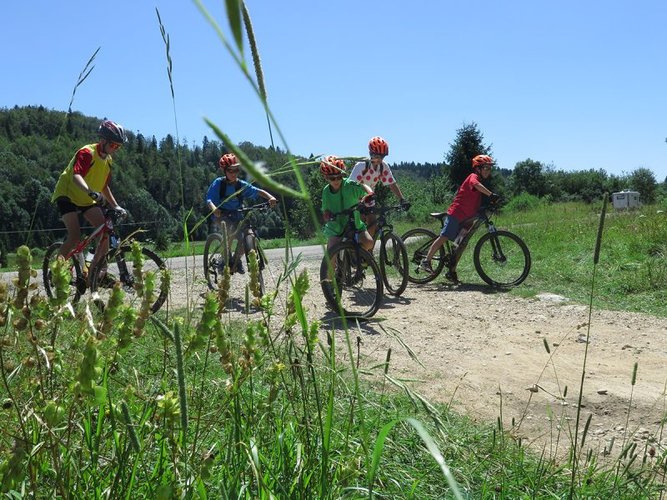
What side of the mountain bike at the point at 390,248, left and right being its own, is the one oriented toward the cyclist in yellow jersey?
right

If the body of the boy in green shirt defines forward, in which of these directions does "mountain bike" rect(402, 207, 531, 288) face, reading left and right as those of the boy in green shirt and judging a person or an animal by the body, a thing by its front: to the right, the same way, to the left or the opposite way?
to the left

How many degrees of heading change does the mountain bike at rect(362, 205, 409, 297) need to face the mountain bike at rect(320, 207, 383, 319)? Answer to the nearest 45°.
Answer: approximately 45° to its right

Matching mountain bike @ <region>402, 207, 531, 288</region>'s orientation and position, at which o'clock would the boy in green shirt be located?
The boy in green shirt is roughly at 4 o'clock from the mountain bike.

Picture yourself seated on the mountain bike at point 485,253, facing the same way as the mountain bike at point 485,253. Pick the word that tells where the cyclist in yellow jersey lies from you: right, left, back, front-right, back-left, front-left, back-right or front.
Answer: back-right

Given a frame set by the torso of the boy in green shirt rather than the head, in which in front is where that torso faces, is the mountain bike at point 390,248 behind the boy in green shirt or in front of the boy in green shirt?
behind

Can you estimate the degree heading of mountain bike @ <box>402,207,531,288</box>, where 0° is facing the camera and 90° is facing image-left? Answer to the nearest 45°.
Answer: approximately 270°

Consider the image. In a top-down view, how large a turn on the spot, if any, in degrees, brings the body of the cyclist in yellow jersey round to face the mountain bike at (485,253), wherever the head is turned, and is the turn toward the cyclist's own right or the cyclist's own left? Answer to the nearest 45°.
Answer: approximately 45° to the cyclist's own left

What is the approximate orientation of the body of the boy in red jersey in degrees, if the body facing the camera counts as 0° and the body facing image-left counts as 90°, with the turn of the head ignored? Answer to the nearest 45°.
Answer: approximately 270°

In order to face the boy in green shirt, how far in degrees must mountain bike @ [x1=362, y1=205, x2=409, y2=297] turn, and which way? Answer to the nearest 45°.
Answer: approximately 90° to its right

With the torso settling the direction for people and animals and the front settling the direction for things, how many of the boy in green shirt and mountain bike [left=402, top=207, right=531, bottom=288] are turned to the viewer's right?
1

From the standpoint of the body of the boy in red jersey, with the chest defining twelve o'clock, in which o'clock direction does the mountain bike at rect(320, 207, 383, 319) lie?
The mountain bike is roughly at 4 o'clock from the boy in red jersey.
